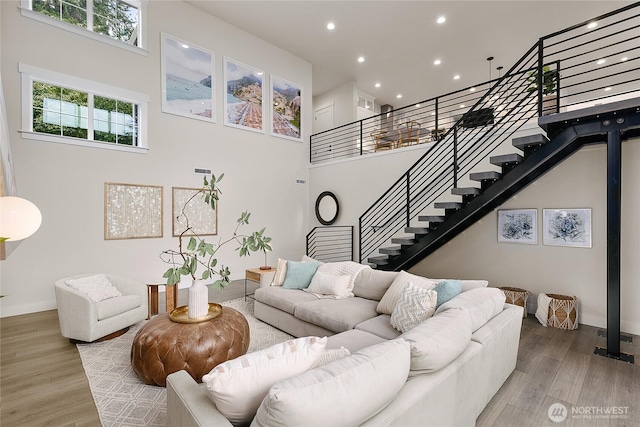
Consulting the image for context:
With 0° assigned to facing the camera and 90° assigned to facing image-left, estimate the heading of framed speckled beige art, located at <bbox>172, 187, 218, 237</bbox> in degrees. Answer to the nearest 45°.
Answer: approximately 315°

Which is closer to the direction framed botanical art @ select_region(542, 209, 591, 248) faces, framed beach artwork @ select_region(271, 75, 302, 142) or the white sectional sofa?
the white sectional sofa

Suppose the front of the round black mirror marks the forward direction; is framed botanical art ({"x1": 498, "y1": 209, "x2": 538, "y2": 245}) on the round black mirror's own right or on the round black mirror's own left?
on the round black mirror's own left

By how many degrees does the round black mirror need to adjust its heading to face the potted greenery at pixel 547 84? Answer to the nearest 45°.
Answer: approximately 90° to its left

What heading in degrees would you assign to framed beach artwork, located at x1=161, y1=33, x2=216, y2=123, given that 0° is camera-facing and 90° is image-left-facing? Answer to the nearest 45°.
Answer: approximately 315°
